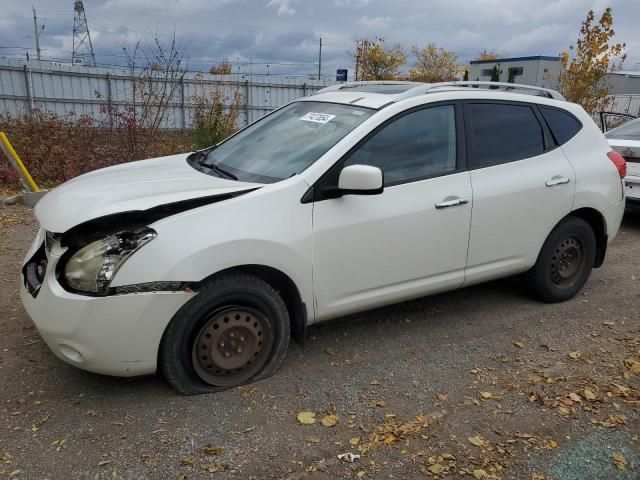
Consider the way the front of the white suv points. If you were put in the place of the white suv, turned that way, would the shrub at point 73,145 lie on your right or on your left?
on your right

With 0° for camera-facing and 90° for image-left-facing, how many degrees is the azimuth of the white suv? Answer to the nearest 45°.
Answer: approximately 45°

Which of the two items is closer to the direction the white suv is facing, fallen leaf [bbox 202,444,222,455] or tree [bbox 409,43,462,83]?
the fallen leaf

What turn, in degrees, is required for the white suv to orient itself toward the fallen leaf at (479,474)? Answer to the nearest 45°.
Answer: approximately 90° to its left

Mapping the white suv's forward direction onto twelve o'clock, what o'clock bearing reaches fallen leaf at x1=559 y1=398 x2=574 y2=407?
The fallen leaf is roughly at 8 o'clock from the white suv.

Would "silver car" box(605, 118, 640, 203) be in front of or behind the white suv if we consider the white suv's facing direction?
behind

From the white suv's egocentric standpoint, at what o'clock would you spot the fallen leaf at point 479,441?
The fallen leaf is roughly at 9 o'clock from the white suv.

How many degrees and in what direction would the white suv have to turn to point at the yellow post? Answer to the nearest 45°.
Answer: approximately 90° to its right

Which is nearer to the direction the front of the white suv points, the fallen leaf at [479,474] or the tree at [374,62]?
the fallen leaf
